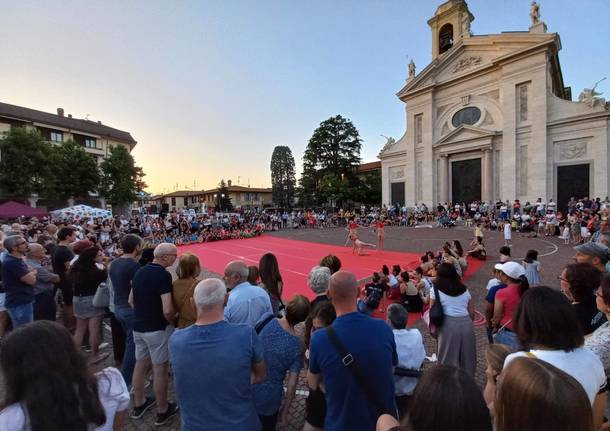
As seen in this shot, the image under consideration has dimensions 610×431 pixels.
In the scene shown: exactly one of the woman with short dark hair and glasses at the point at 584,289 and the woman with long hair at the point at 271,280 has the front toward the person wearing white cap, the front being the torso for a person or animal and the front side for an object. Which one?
the woman with short dark hair and glasses at the point at 584,289

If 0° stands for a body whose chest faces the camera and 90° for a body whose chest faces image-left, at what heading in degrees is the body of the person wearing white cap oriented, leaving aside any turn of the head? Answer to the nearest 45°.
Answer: approximately 135°

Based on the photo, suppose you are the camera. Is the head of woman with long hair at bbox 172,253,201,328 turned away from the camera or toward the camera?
away from the camera

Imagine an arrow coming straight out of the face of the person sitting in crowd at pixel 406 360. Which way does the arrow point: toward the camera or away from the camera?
away from the camera

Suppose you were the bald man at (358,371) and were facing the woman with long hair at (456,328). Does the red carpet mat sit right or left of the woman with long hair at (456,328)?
left

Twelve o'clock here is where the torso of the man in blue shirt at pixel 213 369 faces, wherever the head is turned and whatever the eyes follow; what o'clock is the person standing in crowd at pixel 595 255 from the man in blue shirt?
The person standing in crowd is roughly at 3 o'clock from the man in blue shirt.

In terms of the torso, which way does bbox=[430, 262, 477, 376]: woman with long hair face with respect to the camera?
away from the camera

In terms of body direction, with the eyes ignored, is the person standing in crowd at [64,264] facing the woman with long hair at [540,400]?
no

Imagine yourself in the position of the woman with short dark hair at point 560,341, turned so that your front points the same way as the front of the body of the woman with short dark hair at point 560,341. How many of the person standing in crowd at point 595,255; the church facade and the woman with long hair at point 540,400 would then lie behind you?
1

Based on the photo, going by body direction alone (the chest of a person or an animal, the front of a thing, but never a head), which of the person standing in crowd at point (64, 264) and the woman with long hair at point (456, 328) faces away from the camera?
the woman with long hair

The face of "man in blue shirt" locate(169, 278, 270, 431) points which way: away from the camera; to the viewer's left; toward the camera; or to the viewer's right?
away from the camera

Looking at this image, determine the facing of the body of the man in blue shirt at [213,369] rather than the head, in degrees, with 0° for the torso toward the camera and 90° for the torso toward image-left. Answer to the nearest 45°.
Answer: approximately 180°

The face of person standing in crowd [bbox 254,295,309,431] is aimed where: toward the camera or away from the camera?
away from the camera

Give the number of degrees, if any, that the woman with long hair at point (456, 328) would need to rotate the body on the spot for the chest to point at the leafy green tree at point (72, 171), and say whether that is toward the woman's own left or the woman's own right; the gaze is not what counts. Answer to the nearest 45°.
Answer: approximately 90° to the woman's own left

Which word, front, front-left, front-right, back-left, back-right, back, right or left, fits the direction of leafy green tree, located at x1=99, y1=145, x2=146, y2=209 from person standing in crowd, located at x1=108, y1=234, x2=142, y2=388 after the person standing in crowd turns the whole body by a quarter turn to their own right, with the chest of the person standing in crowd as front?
back-left

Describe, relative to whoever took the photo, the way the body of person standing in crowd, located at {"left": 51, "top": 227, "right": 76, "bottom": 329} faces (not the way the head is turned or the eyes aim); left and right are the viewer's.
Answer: facing to the right of the viewer

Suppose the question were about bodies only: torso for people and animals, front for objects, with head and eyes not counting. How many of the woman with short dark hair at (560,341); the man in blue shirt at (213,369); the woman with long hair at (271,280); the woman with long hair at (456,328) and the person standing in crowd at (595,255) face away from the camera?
4

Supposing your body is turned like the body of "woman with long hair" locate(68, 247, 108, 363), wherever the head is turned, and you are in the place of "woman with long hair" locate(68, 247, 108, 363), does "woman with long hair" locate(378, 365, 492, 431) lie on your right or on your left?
on your right

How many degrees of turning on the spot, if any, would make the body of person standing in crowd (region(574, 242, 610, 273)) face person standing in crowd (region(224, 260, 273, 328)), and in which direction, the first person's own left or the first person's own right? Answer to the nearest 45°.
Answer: approximately 45° to the first person's own left

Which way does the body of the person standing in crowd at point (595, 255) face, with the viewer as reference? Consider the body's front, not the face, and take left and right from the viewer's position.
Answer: facing to the left of the viewer

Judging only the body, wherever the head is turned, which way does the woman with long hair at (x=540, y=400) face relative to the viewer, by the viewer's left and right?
facing away from the viewer and to the left of the viewer

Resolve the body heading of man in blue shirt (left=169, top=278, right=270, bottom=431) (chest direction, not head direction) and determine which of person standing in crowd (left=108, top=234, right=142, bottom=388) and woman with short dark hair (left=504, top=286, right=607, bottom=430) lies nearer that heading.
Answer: the person standing in crowd
